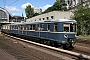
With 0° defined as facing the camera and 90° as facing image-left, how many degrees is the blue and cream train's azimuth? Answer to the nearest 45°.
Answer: approximately 315°

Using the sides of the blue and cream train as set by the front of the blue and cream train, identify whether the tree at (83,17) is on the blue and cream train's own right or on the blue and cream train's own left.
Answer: on the blue and cream train's own left
